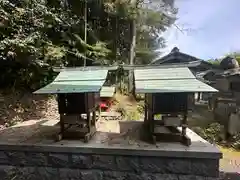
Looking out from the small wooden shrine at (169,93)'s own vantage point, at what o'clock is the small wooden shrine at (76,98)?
the small wooden shrine at (76,98) is roughly at 3 o'clock from the small wooden shrine at (169,93).

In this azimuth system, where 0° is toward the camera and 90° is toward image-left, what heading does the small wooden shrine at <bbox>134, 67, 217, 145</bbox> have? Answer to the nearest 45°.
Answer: approximately 0°
